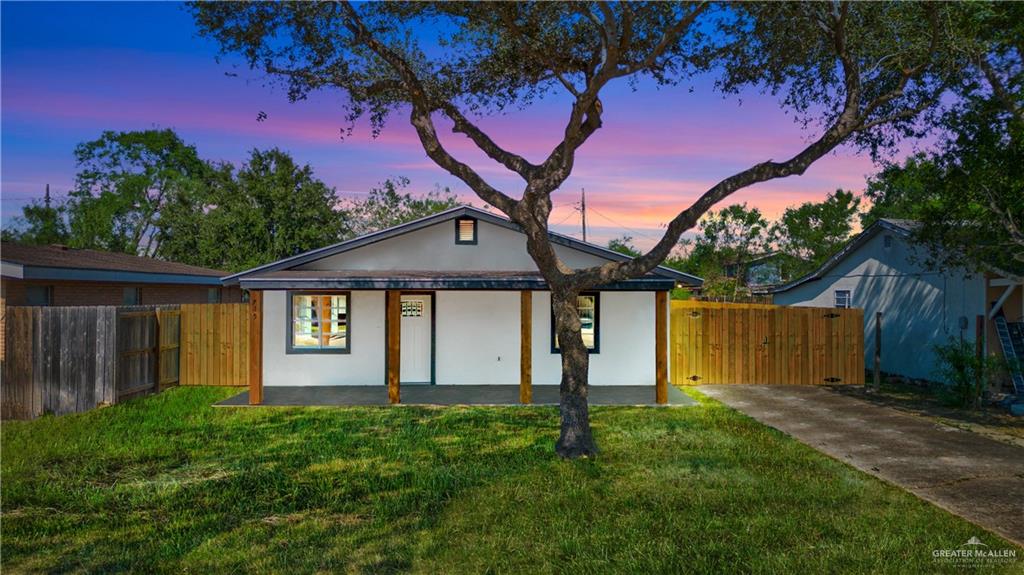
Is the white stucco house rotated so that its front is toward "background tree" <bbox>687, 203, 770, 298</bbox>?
no

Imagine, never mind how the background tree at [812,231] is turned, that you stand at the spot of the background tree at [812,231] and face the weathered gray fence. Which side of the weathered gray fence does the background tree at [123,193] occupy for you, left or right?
right

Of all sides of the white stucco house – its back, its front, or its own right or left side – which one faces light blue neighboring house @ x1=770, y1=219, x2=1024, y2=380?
left

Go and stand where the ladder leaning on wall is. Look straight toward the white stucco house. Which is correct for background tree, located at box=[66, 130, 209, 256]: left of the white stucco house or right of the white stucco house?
right

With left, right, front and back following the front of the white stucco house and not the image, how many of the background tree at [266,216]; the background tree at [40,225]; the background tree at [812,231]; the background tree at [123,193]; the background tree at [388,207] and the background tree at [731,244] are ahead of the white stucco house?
0

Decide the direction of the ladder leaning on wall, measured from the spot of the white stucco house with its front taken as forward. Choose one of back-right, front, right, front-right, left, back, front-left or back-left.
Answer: left

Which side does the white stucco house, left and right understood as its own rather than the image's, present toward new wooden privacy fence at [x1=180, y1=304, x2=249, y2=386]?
right

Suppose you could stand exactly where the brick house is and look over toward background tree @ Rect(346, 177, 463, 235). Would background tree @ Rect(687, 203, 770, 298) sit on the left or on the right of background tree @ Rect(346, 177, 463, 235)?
right

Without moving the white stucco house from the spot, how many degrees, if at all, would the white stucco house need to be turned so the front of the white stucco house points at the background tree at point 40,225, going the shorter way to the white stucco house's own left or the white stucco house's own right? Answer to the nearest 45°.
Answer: approximately 135° to the white stucco house's own right

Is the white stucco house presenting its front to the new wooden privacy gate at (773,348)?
no

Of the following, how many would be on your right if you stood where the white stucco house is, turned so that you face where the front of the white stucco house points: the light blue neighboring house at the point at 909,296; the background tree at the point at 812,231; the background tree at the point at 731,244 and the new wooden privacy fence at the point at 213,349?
1

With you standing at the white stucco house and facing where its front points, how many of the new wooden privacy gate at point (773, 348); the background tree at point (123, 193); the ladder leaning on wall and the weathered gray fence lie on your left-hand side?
2

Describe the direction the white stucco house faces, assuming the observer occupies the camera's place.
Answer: facing the viewer

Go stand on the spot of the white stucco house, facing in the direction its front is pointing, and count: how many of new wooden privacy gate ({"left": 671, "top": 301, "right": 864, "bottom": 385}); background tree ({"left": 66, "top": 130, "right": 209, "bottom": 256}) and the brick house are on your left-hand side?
1

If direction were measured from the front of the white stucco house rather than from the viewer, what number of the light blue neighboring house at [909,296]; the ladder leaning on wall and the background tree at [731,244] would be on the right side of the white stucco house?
0

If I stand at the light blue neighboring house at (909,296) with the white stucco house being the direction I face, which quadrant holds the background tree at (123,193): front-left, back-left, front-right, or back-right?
front-right
